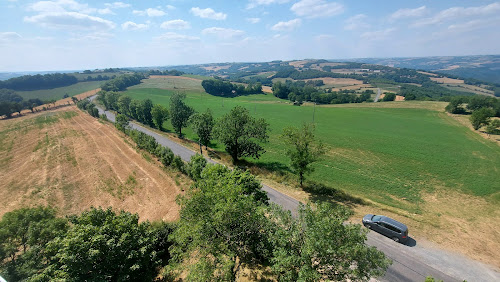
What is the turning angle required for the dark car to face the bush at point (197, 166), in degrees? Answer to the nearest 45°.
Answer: approximately 45° to its left

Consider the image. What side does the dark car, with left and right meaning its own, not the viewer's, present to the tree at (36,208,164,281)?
left

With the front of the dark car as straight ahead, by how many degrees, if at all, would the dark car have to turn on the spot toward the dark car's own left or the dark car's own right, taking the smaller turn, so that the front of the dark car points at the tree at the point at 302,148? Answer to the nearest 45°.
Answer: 0° — it already faces it

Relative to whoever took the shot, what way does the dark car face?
facing away from the viewer and to the left of the viewer

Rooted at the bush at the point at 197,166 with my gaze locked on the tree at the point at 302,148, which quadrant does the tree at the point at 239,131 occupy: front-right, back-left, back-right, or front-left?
front-left

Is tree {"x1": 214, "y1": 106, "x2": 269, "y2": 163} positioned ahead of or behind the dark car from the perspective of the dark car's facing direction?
ahead

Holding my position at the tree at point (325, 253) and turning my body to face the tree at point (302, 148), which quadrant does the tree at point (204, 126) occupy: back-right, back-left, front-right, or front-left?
front-left

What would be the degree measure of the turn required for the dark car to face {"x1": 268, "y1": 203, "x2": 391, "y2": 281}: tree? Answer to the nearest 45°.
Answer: approximately 135° to its left

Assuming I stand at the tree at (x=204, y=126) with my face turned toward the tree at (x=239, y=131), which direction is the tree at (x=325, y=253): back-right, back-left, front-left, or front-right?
front-right
